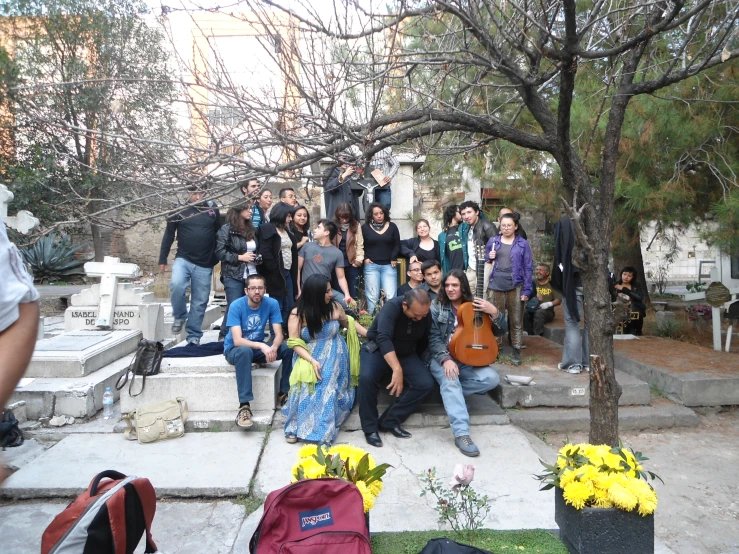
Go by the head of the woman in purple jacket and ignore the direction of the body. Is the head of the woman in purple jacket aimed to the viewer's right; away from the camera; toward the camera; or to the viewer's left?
toward the camera

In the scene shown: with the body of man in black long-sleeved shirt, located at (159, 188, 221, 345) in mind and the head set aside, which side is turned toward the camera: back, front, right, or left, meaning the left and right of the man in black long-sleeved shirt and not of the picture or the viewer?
front

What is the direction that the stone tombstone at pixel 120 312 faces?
toward the camera

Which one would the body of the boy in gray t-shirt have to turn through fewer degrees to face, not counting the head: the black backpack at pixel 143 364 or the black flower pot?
the black flower pot

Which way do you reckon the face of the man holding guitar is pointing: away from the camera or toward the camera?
toward the camera

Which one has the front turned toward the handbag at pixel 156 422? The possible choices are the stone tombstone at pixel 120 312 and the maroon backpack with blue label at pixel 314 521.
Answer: the stone tombstone

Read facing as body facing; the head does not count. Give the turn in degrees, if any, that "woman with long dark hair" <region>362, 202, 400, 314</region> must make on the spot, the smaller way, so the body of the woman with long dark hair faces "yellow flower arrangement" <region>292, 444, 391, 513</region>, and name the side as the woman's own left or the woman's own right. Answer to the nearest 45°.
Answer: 0° — they already face it

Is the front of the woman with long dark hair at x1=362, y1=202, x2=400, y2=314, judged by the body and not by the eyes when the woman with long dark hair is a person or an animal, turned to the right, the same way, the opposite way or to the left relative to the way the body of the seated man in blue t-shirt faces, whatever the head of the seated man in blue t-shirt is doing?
the same way

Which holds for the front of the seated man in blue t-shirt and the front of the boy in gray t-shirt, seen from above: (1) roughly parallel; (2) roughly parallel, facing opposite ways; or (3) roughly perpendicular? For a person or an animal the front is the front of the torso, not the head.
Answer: roughly parallel

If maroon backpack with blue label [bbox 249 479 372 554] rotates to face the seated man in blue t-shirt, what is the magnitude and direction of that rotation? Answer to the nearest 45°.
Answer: approximately 180°

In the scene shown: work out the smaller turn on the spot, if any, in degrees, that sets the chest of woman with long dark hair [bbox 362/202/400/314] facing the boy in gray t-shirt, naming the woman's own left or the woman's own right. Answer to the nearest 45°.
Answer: approximately 45° to the woman's own right

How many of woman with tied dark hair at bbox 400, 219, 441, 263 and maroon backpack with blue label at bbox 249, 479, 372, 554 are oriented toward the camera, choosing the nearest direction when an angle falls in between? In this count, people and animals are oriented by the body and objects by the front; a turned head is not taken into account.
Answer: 2
